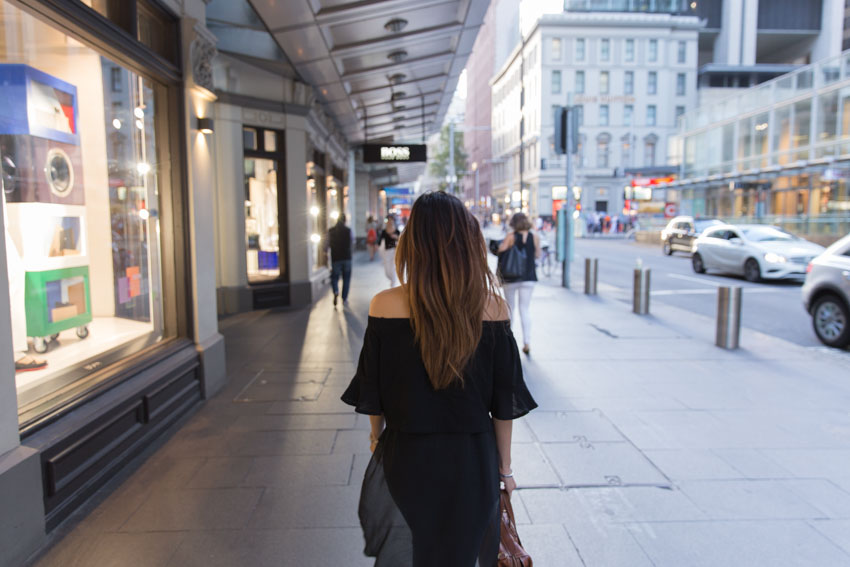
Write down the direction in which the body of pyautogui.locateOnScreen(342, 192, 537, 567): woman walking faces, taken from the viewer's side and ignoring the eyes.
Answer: away from the camera

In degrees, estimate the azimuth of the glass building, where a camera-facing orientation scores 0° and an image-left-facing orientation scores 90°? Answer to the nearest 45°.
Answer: approximately 45°

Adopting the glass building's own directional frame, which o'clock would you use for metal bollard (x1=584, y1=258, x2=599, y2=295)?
The metal bollard is roughly at 11 o'clock from the glass building.

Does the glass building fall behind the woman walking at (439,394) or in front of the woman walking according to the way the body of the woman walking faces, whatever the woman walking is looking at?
in front

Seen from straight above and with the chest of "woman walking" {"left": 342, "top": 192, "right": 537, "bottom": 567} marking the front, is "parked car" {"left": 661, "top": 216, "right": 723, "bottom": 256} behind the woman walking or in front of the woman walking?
in front

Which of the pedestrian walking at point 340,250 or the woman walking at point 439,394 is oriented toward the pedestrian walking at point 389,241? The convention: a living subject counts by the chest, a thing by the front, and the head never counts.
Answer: the woman walking

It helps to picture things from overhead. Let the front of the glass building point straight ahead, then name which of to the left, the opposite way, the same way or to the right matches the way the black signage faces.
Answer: to the left

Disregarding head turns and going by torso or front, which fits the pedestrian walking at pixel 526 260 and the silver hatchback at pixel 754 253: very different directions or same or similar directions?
very different directions

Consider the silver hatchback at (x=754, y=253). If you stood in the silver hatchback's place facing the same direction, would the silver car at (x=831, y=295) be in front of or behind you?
in front

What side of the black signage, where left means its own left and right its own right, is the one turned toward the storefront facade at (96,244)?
front
